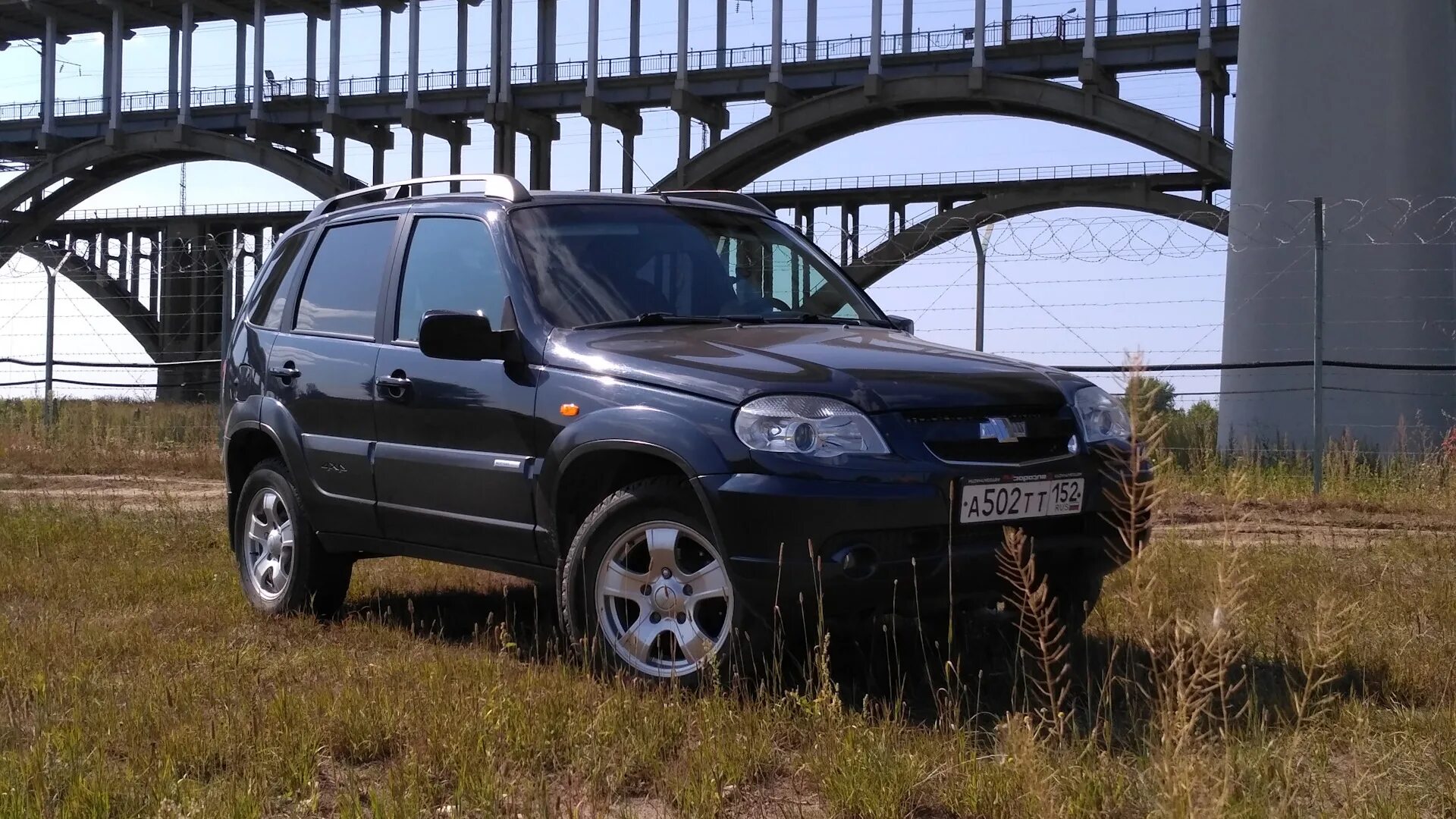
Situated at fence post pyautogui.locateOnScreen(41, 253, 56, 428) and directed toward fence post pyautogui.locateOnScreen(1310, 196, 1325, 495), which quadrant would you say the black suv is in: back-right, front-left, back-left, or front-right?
front-right

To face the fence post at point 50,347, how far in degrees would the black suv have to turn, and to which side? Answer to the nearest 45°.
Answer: approximately 180°

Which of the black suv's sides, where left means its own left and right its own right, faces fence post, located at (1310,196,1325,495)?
left

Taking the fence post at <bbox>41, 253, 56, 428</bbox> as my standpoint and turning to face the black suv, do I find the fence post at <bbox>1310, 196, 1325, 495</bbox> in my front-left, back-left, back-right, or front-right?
front-left

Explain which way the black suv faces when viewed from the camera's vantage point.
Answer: facing the viewer and to the right of the viewer
